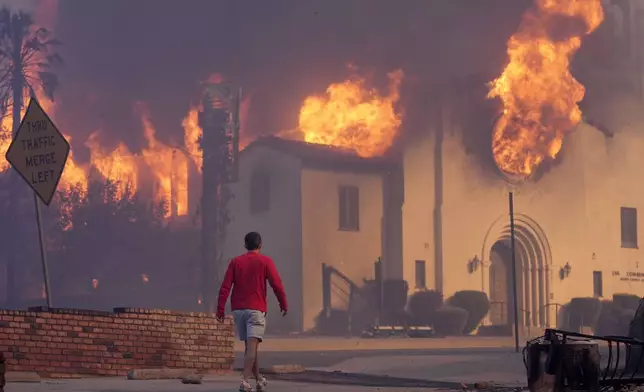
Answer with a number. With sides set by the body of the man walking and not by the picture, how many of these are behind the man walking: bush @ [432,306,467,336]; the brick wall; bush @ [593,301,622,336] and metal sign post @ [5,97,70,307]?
0

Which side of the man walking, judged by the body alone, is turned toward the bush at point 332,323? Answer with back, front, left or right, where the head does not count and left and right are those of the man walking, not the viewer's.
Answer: front

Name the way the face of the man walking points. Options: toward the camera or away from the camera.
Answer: away from the camera

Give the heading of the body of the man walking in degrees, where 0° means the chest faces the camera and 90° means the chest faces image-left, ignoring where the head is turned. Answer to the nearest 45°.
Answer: approximately 180°

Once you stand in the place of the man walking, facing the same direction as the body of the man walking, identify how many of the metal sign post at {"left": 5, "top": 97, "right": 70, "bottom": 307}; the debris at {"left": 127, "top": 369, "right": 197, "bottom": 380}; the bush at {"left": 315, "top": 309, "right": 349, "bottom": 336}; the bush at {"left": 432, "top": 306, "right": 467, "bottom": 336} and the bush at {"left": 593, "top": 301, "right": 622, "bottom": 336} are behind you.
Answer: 0

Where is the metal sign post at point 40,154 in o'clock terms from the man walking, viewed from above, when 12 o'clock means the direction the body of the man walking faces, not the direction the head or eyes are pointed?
The metal sign post is roughly at 11 o'clock from the man walking.

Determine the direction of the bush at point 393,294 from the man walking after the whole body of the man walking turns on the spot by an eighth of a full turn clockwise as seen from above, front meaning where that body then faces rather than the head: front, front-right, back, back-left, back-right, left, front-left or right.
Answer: front-left

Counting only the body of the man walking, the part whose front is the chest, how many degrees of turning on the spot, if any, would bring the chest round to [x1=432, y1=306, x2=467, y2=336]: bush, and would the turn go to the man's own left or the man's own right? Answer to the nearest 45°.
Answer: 0° — they already face it

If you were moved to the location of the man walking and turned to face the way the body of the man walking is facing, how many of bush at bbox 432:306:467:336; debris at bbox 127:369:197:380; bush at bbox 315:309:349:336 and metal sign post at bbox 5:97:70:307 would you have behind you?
0
